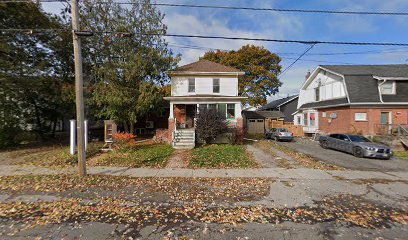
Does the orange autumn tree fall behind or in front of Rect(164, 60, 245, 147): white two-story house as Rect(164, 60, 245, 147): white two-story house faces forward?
behind

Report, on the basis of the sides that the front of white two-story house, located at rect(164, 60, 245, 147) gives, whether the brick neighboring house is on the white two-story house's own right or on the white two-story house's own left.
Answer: on the white two-story house's own left

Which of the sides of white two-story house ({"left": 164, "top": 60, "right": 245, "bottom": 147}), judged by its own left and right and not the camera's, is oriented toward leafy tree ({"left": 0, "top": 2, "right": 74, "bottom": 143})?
right

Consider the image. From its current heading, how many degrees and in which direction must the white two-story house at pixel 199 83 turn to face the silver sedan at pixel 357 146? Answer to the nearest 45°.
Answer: approximately 45° to its left

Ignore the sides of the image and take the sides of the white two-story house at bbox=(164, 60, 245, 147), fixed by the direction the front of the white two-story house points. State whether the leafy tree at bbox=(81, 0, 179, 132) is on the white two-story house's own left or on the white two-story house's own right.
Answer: on the white two-story house's own right

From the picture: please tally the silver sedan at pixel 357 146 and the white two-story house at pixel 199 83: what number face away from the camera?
0
